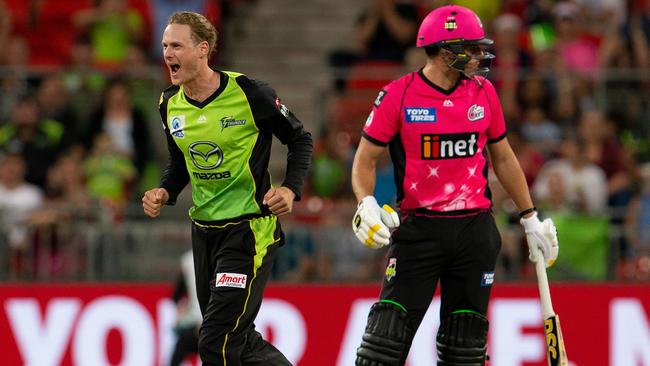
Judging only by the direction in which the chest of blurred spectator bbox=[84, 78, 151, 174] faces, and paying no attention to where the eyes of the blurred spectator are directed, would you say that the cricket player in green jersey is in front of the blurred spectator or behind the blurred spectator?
in front

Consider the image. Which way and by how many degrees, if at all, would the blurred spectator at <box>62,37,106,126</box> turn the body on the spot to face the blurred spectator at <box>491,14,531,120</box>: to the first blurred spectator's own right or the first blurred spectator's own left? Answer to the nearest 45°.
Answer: approximately 90° to the first blurred spectator's own left

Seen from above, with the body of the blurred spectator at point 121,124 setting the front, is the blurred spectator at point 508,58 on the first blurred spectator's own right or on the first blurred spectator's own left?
on the first blurred spectator's own left

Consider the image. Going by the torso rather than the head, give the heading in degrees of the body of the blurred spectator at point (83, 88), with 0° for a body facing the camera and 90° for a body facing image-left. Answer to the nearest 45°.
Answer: approximately 0°

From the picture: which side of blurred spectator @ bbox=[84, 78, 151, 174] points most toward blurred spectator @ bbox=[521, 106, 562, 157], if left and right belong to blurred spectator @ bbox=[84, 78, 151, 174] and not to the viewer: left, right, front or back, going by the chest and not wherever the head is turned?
left
